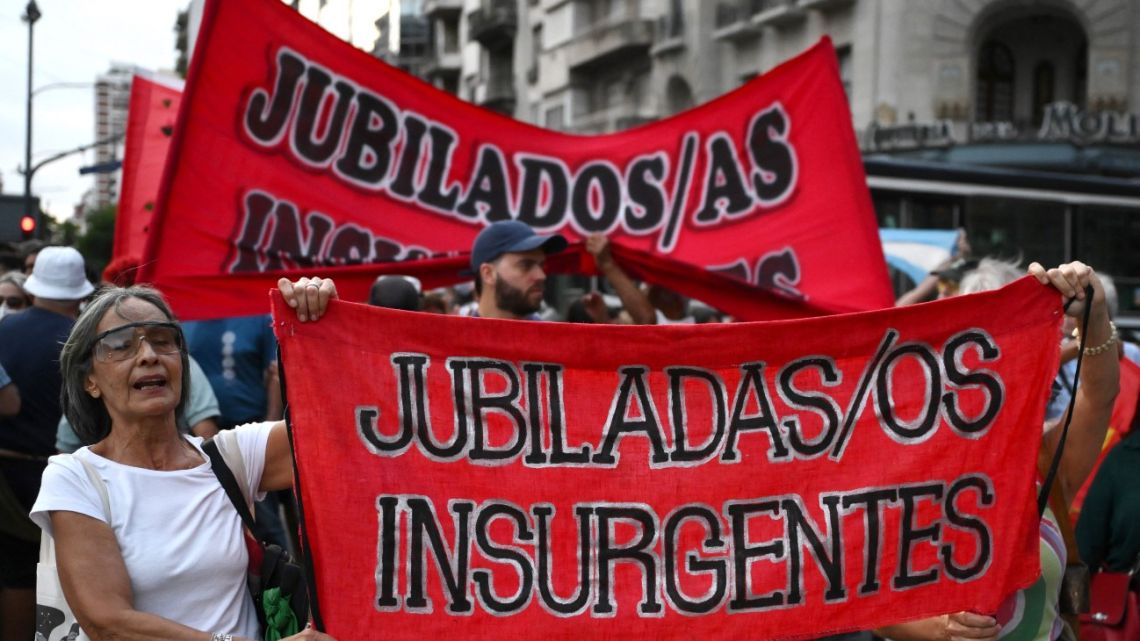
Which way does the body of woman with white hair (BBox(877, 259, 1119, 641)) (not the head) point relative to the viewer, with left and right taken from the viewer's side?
facing the viewer

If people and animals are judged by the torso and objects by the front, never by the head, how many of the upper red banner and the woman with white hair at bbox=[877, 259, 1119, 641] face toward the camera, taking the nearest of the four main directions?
2

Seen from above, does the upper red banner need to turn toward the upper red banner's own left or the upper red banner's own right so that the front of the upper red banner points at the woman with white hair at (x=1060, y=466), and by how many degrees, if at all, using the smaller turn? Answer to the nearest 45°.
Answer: approximately 45° to the upper red banner's own left

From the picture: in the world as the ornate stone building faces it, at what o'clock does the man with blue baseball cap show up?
The man with blue baseball cap is roughly at 11 o'clock from the ornate stone building.

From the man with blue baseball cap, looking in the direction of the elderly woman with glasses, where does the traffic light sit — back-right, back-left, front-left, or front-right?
back-right

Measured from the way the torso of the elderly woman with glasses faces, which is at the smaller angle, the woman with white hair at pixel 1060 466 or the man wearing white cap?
the woman with white hair

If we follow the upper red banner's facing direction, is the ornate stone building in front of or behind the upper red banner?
behind

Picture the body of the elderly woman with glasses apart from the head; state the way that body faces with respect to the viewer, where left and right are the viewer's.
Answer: facing the viewer and to the right of the viewer

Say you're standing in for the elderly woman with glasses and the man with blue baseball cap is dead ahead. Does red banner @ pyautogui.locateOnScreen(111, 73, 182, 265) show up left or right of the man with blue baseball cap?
left

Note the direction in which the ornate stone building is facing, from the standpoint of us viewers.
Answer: facing the viewer and to the left of the viewer

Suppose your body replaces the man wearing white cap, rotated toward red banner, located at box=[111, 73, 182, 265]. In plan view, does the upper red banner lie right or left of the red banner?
right

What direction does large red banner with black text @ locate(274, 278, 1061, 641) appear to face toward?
toward the camera

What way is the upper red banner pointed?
toward the camera

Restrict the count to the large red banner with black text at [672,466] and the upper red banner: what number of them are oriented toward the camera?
2

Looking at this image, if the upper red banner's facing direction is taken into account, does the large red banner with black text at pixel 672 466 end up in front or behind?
in front
